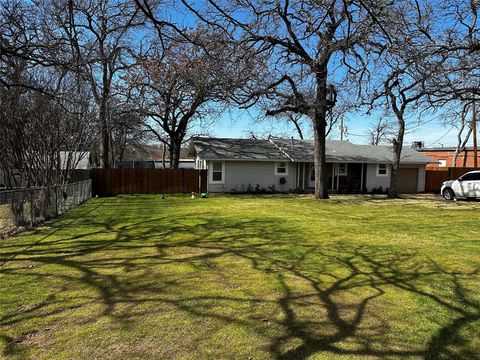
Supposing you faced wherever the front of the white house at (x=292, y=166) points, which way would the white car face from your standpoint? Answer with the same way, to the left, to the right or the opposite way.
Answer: to the right

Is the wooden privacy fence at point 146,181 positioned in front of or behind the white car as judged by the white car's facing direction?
in front

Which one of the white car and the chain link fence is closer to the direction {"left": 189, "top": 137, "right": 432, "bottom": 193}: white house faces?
the chain link fence

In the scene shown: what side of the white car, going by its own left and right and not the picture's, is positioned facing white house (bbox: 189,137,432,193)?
front

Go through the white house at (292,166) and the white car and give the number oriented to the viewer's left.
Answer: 1

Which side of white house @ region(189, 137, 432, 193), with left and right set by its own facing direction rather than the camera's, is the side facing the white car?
left

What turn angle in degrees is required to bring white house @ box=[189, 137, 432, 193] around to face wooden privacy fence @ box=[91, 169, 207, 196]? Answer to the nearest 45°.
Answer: approximately 45° to its right

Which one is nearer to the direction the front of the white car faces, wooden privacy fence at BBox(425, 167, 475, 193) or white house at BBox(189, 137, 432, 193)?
the white house

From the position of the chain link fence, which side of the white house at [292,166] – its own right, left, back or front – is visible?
front

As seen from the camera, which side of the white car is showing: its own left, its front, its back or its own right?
left
